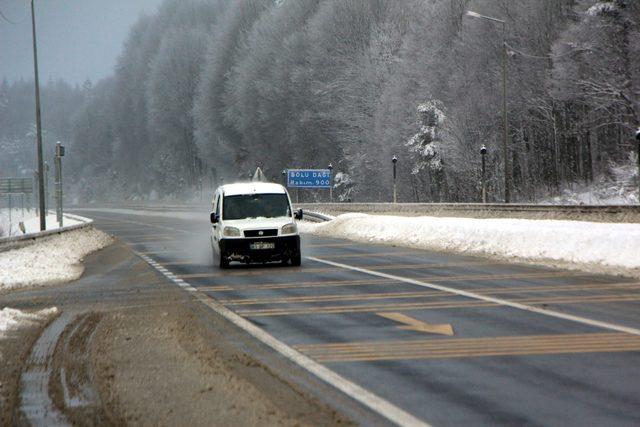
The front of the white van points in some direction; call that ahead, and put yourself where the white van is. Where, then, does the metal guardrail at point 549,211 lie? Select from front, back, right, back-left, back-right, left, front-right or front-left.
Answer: back-left

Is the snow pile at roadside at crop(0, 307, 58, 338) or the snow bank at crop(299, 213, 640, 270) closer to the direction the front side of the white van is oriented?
the snow pile at roadside

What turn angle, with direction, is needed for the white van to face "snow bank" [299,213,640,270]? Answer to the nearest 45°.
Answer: approximately 90° to its left

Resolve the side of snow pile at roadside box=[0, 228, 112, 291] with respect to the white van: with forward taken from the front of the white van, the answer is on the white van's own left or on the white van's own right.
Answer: on the white van's own right

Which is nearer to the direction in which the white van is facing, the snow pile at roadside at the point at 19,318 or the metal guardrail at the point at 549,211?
the snow pile at roadside

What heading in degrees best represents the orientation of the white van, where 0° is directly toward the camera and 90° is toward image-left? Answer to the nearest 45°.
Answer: approximately 0°

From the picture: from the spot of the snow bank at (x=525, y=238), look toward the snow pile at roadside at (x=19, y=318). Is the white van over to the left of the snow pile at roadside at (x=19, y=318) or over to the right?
right

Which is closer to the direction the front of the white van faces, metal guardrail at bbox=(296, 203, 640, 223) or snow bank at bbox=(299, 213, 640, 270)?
the snow bank
